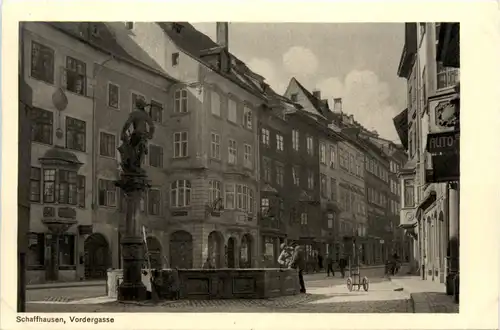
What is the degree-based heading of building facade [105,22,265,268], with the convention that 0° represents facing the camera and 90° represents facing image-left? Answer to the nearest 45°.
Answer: approximately 315°

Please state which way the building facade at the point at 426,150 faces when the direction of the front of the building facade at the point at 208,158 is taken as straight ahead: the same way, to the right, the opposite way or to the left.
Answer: to the right

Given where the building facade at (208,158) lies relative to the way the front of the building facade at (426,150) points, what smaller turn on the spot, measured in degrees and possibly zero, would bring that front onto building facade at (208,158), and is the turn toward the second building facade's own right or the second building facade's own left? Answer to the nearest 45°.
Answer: approximately 45° to the second building facade's own right

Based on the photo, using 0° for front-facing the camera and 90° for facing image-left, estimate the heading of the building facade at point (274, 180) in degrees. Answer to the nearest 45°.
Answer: approximately 315°
